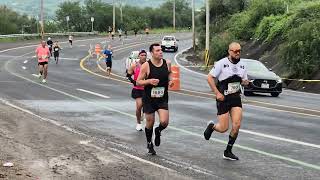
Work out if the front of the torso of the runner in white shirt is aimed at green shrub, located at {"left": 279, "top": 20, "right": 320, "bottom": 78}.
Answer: no

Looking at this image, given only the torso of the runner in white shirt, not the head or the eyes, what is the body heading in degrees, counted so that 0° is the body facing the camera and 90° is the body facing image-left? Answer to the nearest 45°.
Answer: approximately 315°

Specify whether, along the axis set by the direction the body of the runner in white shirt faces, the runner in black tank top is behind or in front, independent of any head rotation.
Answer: behind
